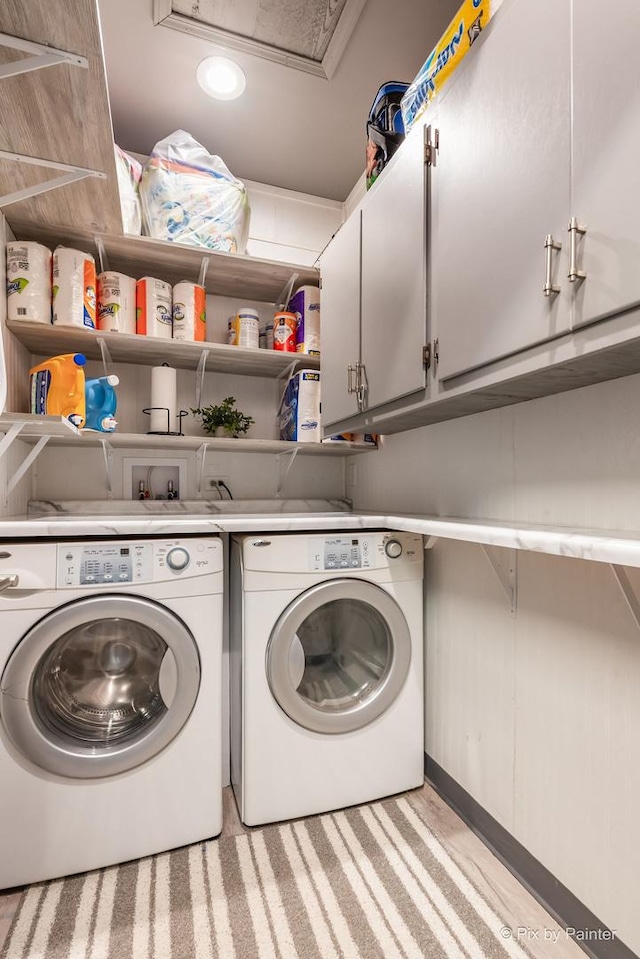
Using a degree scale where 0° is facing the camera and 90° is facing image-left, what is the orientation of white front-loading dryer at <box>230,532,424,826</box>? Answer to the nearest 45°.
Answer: approximately 0°

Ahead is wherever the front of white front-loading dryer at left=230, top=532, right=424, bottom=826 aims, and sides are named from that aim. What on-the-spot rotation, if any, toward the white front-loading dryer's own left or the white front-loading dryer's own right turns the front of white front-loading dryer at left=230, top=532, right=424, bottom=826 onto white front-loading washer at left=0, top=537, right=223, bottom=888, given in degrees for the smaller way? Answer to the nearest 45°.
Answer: approximately 90° to the white front-loading dryer's own right

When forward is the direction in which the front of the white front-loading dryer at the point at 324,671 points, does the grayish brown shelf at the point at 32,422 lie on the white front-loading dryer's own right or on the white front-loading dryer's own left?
on the white front-loading dryer's own right
